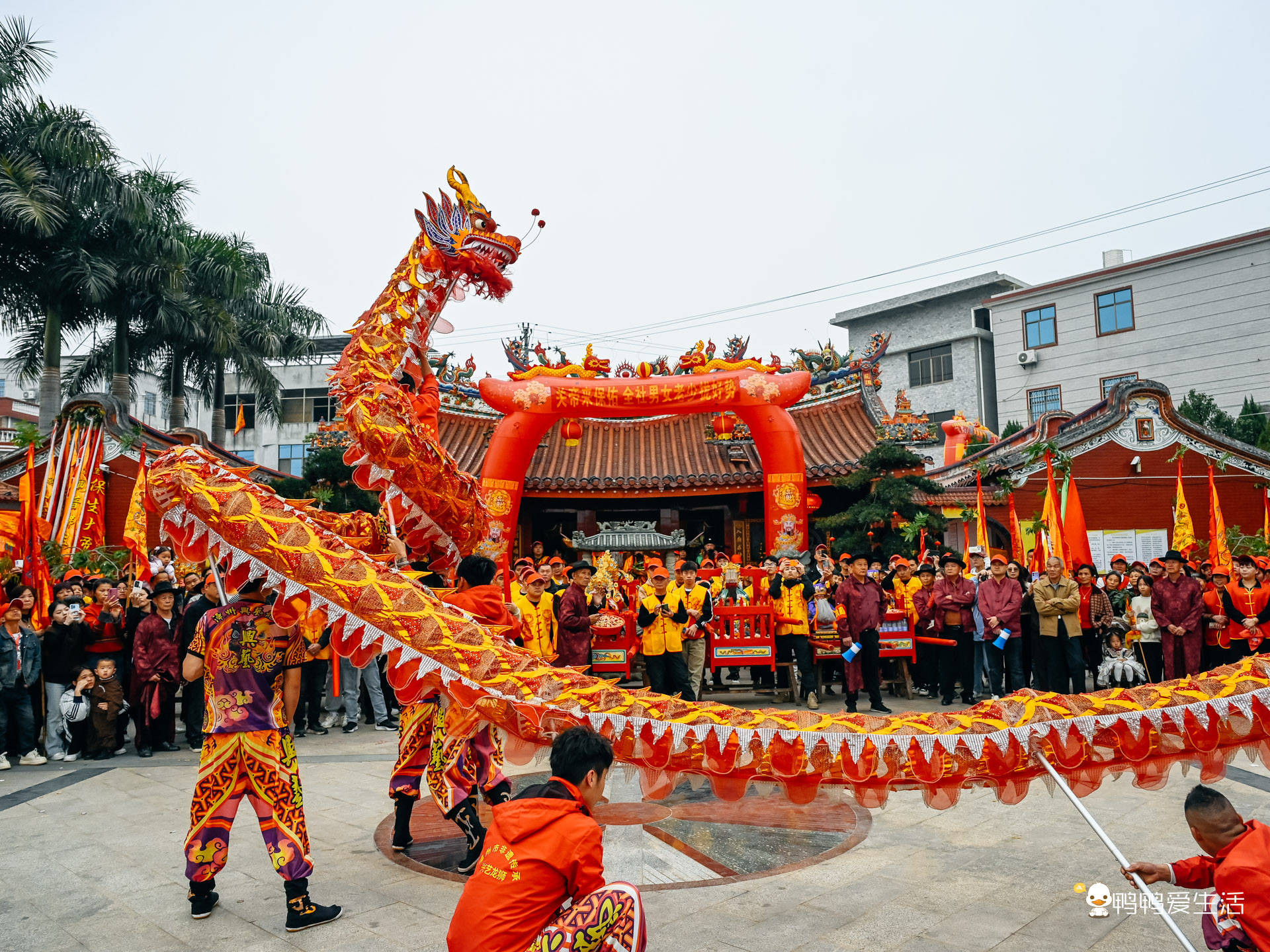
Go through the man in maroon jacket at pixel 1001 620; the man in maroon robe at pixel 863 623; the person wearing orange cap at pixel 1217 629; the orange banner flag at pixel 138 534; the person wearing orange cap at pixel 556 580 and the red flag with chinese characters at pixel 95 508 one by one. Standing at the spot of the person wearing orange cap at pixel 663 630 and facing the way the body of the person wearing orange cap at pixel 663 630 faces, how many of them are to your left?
3

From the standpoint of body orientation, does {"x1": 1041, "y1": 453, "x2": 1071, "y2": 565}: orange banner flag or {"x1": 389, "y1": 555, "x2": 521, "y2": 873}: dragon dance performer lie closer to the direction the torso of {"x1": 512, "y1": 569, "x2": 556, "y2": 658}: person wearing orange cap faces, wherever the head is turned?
the dragon dance performer

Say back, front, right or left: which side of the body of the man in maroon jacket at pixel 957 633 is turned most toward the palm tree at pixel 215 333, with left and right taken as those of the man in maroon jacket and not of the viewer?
right

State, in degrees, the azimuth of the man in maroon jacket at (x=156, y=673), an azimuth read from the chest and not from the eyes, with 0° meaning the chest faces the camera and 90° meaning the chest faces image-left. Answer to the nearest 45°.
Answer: approximately 315°

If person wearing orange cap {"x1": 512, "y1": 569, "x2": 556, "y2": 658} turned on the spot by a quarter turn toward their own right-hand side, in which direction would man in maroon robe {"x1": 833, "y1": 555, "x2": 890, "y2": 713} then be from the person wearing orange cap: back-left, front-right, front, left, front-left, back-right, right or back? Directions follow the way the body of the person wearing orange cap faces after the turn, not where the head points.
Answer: back

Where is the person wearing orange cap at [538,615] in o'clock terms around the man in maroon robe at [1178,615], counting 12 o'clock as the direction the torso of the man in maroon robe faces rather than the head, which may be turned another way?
The person wearing orange cap is roughly at 2 o'clock from the man in maroon robe.

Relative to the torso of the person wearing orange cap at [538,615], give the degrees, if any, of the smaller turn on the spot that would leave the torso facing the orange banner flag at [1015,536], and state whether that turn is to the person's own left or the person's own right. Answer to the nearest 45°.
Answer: approximately 135° to the person's own left

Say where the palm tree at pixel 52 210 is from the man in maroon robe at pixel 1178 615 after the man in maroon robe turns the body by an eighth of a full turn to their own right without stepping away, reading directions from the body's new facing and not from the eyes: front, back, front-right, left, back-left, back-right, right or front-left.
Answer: front-right

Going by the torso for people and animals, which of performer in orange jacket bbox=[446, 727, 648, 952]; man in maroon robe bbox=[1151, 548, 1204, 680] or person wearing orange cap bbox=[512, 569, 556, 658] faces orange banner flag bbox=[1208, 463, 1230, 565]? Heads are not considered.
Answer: the performer in orange jacket
